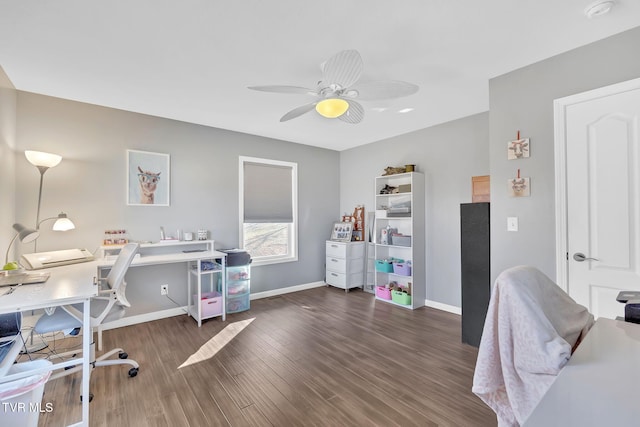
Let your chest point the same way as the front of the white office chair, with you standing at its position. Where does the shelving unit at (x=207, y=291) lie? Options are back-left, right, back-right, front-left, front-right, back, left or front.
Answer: back-right

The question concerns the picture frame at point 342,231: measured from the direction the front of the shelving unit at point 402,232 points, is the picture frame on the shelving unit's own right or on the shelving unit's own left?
on the shelving unit's own right

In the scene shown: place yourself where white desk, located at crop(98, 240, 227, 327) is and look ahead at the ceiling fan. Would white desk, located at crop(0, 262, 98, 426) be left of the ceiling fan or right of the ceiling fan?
right

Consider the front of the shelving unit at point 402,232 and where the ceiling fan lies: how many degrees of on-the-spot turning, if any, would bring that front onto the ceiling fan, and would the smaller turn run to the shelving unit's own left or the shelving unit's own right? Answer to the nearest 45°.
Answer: approximately 45° to the shelving unit's own left

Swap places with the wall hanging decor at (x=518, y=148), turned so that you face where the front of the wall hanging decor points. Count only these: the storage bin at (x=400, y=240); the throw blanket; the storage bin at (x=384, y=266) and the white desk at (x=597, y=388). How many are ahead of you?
2

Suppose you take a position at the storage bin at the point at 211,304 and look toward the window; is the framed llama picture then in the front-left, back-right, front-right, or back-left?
back-left

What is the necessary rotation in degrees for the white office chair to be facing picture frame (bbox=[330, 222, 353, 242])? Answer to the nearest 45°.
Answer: approximately 180°

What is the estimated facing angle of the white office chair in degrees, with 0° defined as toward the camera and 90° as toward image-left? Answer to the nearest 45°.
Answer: approximately 90°
